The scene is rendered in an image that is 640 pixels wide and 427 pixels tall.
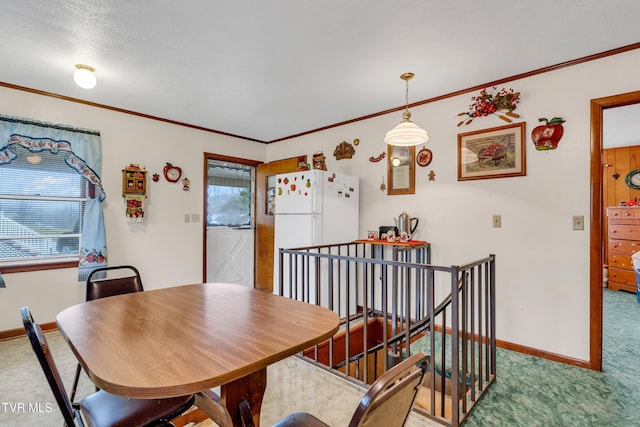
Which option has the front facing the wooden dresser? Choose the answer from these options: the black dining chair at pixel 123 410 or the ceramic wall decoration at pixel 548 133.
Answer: the black dining chair

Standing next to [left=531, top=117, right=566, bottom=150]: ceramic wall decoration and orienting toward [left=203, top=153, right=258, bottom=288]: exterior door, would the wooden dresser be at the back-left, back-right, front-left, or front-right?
back-right

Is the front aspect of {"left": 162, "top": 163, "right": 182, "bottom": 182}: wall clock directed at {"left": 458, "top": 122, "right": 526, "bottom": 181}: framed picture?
yes

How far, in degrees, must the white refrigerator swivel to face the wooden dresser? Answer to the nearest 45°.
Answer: approximately 135° to its left

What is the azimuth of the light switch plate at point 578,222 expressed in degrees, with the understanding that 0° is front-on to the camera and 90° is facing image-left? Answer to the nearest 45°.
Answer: approximately 0°

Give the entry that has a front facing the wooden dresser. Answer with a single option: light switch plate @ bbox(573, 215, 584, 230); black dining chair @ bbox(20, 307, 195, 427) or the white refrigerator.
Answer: the black dining chair

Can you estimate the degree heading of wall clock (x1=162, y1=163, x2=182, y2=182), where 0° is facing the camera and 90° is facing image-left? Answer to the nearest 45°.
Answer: approximately 315°

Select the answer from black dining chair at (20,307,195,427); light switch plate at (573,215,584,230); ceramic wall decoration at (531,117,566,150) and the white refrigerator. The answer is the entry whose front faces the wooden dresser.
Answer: the black dining chair

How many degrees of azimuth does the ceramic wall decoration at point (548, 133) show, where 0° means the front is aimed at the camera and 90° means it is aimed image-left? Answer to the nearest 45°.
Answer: approximately 0°

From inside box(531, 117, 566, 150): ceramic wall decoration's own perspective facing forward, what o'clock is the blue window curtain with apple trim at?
The blue window curtain with apple trim is roughly at 2 o'clock from the ceramic wall decoration.
